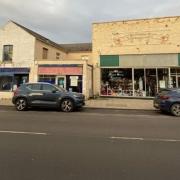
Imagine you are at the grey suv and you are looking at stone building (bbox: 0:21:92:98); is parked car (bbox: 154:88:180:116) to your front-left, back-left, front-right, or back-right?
back-right

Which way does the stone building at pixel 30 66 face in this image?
toward the camera

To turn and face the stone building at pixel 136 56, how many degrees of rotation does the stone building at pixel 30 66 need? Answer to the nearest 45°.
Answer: approximately 90° to its left

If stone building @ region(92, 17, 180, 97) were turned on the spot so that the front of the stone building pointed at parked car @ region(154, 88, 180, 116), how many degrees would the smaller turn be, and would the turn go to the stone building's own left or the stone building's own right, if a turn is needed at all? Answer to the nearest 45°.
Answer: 0° — it already faces it

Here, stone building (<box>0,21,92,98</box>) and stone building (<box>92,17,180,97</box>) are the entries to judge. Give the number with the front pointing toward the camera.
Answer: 2

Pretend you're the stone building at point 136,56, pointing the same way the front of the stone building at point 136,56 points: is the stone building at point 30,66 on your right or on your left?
on your right

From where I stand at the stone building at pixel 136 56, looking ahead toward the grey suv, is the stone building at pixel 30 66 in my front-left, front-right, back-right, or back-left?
front-right

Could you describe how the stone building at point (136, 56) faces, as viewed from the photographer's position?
facing the viewer
